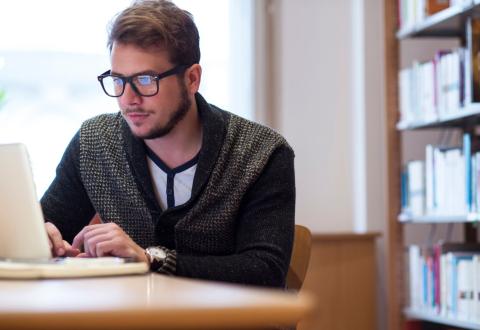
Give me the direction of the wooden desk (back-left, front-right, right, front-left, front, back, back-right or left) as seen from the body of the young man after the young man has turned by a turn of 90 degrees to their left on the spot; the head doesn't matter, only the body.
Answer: front-right

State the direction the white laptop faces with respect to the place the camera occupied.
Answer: facing away from the viewer and to the right of the viewer

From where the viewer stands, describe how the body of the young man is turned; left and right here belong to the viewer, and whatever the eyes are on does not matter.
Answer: facing the viewer and to the left of the viewer

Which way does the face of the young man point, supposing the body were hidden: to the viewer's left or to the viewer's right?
to the viewer's left

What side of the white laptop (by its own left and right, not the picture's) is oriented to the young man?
front

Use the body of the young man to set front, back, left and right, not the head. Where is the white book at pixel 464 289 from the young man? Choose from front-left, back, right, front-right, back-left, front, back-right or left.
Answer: back

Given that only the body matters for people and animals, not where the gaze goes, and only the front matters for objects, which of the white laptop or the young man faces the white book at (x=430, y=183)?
the white laptop

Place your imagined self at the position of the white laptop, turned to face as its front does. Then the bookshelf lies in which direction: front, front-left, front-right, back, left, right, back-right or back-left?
front

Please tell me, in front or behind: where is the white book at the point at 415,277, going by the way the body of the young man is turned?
behind

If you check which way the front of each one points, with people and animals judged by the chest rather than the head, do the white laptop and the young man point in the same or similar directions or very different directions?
very different directions

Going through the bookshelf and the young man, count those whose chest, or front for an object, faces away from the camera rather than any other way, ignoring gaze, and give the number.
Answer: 0

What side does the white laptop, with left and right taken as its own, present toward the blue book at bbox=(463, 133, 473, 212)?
front

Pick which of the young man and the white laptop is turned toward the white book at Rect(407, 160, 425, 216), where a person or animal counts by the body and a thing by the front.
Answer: the white laptop
